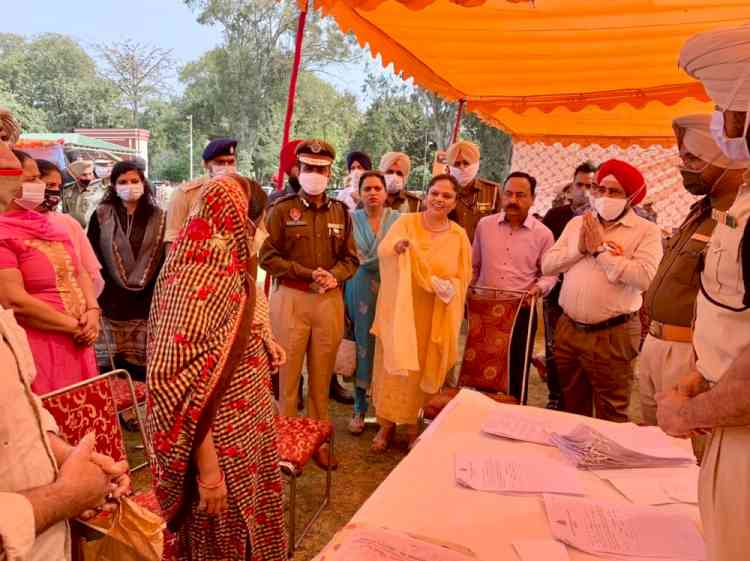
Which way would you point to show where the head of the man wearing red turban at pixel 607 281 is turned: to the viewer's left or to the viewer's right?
to the viewer's left

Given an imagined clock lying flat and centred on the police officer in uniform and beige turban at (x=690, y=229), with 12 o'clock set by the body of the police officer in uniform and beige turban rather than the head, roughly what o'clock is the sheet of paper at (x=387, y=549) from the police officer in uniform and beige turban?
The sheet of paper is roughly at 11 o'clock from the police officer in uniform and beige turban.

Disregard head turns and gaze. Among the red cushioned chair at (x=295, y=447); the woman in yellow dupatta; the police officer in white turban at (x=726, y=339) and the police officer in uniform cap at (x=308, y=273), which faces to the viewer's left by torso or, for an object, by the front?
the police officer in white turban at (x=726, y=339)

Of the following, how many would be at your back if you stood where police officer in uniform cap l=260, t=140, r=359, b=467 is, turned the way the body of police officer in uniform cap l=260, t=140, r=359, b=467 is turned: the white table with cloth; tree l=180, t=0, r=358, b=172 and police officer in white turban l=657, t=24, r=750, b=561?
1

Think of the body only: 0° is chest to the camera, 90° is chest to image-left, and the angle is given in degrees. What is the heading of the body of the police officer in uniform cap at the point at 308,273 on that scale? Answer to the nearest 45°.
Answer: approximately 0°

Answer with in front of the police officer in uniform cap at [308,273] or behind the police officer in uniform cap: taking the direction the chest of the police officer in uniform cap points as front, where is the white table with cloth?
in front

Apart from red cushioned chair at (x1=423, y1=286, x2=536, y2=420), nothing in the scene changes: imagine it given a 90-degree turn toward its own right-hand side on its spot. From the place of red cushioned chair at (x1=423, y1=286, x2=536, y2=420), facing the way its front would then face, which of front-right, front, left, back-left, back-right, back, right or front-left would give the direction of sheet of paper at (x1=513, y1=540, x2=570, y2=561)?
back-left

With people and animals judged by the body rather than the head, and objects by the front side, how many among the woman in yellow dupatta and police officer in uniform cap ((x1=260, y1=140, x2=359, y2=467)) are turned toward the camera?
2

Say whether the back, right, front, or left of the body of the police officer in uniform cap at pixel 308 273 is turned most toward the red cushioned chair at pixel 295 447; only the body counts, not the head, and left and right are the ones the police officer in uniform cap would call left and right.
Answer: front

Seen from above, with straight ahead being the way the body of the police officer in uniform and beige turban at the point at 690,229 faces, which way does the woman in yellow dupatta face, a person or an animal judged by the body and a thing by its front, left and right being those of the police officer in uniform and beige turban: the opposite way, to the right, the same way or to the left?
to the left

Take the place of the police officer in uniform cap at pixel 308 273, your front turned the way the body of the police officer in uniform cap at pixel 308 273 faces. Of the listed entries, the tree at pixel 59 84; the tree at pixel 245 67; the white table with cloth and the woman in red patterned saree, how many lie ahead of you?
2

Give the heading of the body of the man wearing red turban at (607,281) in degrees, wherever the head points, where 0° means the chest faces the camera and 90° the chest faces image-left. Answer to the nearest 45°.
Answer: approximately 45°

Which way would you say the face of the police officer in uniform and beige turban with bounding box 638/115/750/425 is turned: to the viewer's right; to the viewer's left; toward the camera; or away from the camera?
to the viewer's left

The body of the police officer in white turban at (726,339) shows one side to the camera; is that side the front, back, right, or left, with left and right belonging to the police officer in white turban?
left
